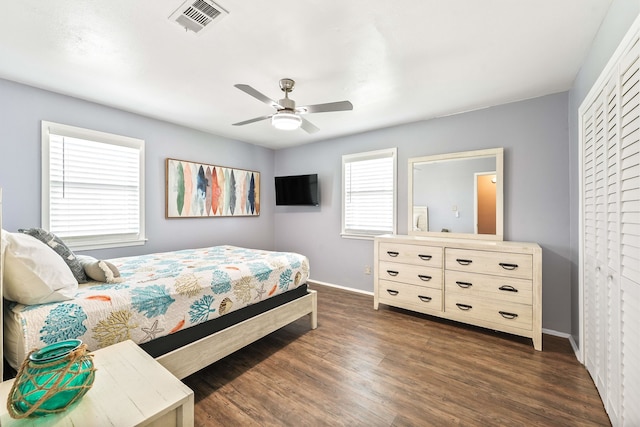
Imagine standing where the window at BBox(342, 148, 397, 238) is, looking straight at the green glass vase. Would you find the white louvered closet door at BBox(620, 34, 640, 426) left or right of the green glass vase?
left

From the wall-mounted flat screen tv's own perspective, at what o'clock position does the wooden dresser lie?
The wooden dresser is roughly at 9 o'clock from the wall-mounted flat screen tv.

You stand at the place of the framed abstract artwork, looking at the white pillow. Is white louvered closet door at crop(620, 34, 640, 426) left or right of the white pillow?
left

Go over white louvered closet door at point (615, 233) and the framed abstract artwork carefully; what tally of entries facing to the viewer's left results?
1

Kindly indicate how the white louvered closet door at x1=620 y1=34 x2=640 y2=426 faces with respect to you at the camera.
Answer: facing to the left of the viewer

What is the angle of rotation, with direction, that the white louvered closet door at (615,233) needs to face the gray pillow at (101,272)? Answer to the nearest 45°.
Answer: approximately 45° to its left

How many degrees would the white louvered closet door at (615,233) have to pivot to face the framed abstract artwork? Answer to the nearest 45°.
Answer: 0° — it already faces it

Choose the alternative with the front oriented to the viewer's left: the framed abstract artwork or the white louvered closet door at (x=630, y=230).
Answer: the white louvered closet door

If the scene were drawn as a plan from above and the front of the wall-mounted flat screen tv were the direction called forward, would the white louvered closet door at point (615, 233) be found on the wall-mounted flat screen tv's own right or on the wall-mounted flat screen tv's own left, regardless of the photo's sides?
on the wall-mounted flat screen tv's own left

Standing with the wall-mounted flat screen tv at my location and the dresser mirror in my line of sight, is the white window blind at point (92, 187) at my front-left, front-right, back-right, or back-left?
back-right

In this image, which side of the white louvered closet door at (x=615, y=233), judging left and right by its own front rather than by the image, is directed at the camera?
left

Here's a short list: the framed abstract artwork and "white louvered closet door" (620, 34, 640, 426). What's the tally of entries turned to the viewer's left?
1

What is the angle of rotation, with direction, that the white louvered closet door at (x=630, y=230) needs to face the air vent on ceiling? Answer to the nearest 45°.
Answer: approximately 45° to its left
